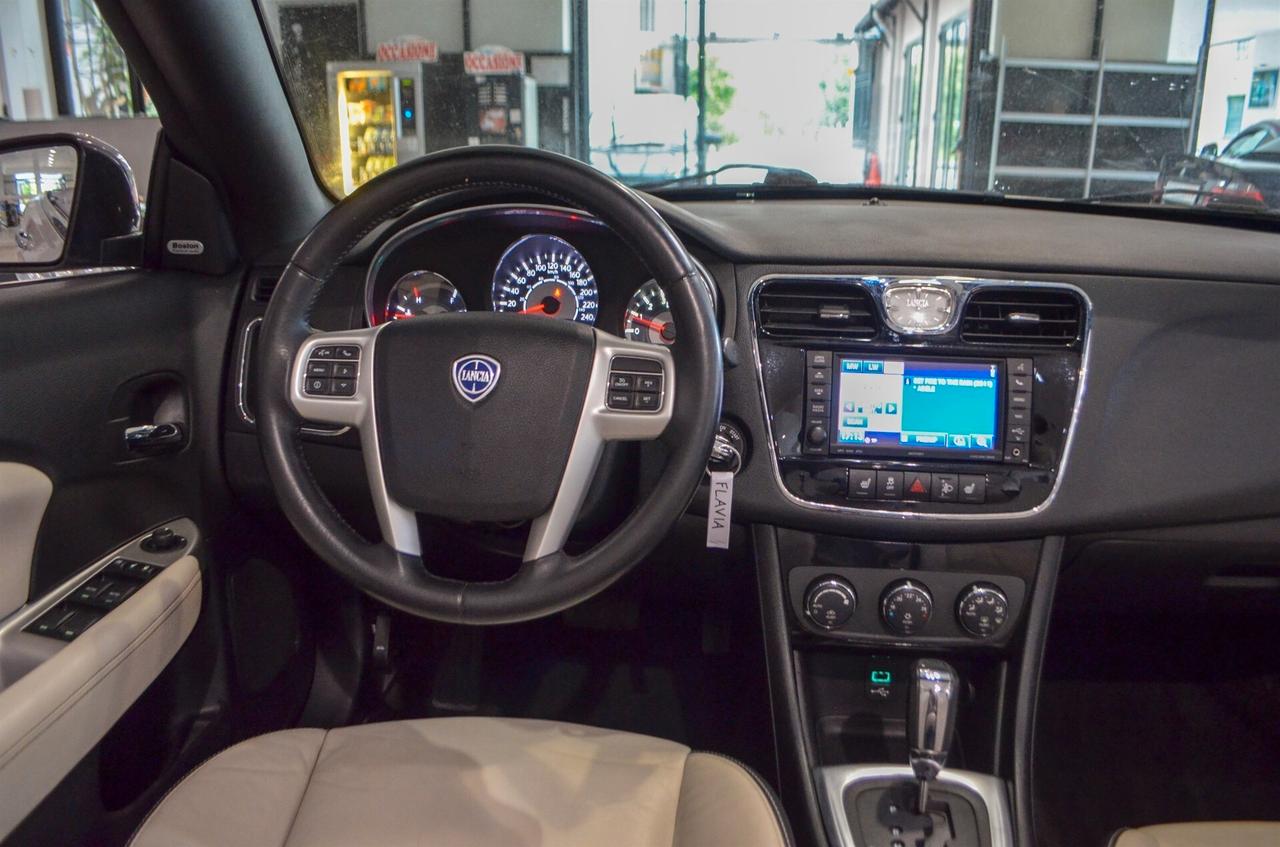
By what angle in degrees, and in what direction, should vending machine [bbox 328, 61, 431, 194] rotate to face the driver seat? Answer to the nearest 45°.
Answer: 0° — it already faces it

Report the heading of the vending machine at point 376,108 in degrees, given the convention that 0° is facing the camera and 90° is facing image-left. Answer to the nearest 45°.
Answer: approximately 0°

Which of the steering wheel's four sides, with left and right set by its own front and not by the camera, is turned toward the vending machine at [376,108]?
back

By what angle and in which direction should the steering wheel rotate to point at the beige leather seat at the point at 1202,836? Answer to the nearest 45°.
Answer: approximately 90° to its left

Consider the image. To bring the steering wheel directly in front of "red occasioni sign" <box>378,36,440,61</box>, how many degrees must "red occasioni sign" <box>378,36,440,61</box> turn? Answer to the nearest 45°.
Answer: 0° — it already faces it

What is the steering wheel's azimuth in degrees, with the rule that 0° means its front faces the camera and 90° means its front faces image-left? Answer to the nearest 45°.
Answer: approximately 0°

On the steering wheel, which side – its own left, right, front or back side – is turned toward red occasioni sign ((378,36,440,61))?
back
